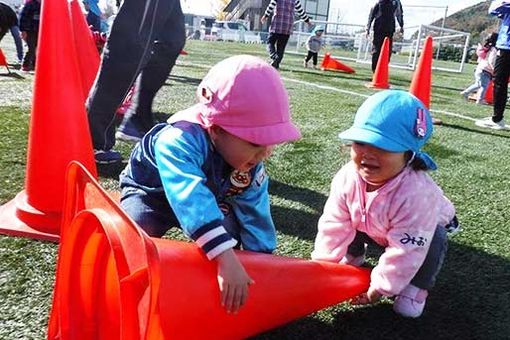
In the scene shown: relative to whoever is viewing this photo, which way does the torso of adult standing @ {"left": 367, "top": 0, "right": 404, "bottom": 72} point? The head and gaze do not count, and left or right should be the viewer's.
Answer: facing the viewer

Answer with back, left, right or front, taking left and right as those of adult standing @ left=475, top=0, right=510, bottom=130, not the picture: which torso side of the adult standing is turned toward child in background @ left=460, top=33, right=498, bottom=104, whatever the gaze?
right

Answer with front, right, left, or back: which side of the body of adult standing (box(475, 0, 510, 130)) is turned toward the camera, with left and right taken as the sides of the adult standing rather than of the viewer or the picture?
left

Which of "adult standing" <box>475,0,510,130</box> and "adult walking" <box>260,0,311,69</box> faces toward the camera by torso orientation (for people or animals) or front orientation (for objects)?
"adult walking" <box>260,0,311,69</box>

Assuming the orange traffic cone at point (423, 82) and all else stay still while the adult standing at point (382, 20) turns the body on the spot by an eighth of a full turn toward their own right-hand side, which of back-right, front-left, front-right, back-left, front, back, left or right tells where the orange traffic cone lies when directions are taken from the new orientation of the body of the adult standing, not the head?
front-left

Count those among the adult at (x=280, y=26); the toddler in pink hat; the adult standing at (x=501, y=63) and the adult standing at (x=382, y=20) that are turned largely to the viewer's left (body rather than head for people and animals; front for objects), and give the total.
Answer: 1

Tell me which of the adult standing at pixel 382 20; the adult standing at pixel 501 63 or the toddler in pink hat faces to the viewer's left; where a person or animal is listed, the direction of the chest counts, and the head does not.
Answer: the adult standing at pixel 501 63

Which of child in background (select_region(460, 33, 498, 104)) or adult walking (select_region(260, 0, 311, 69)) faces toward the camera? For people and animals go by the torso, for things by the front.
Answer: the adult walking

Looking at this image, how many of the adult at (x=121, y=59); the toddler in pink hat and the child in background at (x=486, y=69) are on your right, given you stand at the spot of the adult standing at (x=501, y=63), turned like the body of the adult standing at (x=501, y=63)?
1

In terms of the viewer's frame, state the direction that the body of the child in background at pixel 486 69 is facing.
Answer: to the viewer's left

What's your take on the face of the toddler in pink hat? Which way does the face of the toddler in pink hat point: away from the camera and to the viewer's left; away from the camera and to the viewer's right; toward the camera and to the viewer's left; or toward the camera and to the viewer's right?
toward the camera and to the viewer's right

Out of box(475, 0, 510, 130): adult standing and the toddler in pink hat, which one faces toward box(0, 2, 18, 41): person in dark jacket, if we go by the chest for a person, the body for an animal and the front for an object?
the adult standing

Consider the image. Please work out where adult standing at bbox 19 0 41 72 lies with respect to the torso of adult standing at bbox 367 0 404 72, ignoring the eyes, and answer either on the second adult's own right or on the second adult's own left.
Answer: on the second adult's own right
